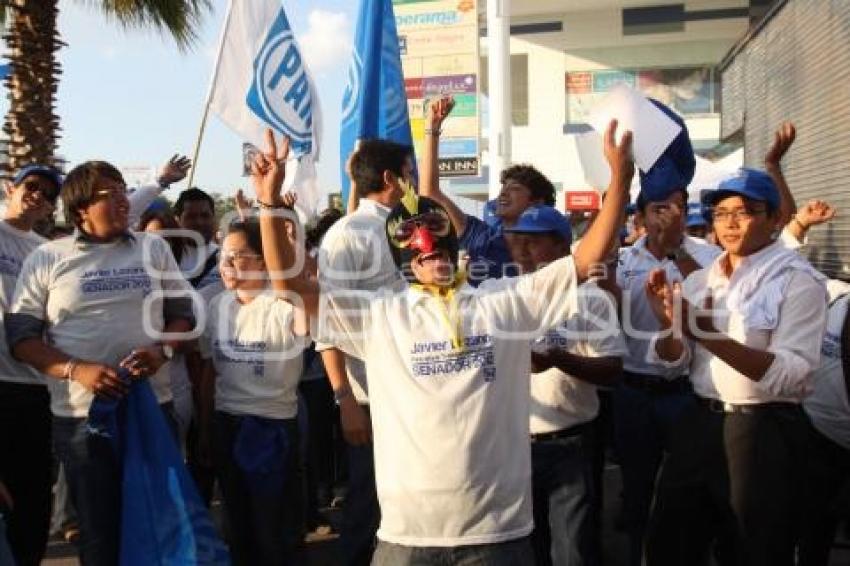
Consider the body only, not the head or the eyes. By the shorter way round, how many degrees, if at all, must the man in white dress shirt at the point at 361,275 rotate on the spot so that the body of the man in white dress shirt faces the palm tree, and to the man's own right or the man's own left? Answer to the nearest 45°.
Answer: approximately 90° to the man's own left

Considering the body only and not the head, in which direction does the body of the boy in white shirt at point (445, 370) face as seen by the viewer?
toward the camera

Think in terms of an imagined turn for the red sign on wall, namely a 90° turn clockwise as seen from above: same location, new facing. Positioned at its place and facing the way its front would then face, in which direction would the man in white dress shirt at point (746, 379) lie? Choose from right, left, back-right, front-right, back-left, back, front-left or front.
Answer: left

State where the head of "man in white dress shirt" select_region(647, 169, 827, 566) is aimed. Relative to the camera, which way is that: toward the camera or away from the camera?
toward the camera

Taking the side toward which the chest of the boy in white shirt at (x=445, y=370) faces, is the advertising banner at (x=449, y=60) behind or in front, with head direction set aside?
behind

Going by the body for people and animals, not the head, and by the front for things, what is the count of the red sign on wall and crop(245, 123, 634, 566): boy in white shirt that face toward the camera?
2

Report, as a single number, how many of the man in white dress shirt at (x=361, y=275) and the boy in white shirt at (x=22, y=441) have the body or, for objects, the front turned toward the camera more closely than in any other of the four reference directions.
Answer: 1

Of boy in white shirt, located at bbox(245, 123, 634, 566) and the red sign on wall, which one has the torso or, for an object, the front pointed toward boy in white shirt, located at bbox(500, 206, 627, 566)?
the red sign on wall

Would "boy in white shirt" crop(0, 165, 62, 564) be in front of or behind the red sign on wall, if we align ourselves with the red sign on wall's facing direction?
in front

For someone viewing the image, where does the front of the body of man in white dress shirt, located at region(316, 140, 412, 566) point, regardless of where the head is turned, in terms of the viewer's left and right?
facing away from the viewer and to the right of the viewer

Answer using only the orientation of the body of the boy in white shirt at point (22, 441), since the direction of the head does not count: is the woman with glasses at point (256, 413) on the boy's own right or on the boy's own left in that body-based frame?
on the boy's own left

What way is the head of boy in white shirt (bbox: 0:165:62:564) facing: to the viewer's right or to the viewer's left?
to the viewer's right

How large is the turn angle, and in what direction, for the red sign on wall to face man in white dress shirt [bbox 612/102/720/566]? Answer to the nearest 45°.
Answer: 0° — it already faces them
